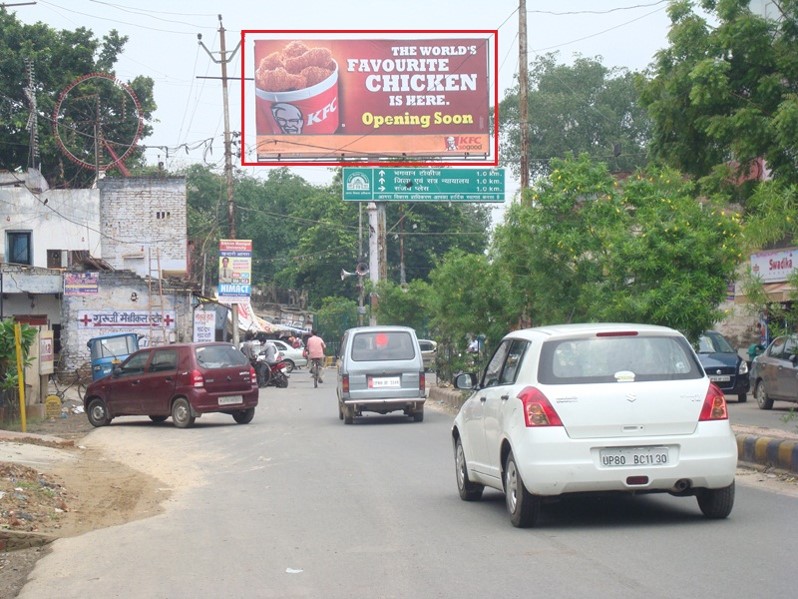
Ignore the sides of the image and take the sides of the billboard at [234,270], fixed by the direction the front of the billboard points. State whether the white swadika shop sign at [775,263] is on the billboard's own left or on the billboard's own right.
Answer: on the billboard's own left

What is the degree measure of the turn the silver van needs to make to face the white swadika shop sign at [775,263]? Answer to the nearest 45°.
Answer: approximately 45° to its right

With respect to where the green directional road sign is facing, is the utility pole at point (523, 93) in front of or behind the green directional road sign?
in front

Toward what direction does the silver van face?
away from the camera

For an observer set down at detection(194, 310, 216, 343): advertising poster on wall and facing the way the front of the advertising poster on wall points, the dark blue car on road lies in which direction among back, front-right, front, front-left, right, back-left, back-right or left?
front-left

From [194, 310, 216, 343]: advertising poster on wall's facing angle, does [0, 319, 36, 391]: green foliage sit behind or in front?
in front

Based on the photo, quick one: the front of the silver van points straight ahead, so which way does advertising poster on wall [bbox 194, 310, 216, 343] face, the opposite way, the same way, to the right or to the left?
the opposite way

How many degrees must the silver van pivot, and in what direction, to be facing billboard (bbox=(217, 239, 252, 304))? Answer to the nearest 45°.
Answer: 0° — it already faces it

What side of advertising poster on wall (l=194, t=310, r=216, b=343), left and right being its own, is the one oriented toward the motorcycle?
left
